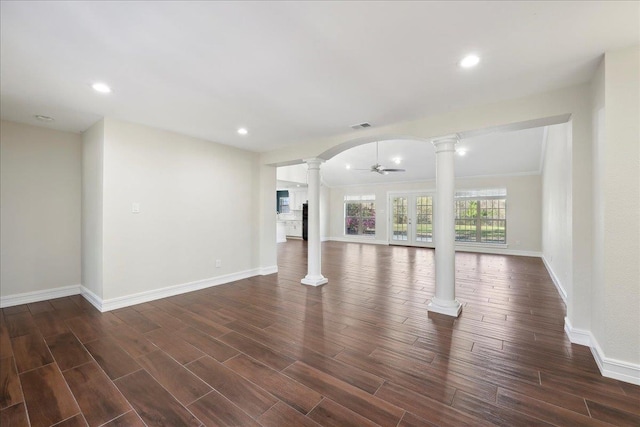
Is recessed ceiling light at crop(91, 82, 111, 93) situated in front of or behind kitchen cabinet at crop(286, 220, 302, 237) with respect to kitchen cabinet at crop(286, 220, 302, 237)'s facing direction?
in front

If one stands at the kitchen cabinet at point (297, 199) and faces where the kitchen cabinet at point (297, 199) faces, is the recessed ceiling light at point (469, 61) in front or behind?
in front

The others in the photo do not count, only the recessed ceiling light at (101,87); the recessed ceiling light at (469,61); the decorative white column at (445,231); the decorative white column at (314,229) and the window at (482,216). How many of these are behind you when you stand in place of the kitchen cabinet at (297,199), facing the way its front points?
0

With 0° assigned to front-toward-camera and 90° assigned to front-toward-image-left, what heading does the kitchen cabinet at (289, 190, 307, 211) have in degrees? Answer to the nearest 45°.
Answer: approximately 0°

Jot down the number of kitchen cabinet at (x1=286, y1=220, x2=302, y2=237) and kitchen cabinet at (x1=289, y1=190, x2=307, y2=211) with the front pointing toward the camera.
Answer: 2

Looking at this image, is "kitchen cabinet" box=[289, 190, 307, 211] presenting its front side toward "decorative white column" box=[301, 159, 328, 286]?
yes

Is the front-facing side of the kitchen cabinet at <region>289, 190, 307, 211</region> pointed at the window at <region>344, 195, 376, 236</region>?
no

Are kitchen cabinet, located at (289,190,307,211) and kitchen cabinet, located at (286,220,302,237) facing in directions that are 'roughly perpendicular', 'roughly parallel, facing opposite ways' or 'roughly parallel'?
roughly parallel

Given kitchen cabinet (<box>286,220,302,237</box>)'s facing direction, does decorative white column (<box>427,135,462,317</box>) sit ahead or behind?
ahead

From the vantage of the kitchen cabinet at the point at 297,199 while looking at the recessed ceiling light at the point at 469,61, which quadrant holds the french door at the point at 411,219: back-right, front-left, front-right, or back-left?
front-left

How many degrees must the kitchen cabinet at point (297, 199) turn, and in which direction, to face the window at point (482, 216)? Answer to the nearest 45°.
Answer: approximately 45° to its left

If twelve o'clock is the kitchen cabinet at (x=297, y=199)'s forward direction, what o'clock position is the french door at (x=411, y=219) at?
The french door is roughly at 10 o'clock from the kitchen cabinet.

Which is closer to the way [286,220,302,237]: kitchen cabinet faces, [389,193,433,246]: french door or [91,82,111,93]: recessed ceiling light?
the recessed ceiling light

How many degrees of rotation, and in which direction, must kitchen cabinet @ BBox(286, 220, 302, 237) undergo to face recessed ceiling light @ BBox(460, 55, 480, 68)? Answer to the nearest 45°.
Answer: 0° — it already faces it

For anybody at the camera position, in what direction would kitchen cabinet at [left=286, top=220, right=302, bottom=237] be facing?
facing the viewer

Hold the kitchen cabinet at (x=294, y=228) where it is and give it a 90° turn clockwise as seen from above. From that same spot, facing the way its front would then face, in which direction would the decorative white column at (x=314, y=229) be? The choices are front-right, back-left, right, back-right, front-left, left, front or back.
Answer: left
